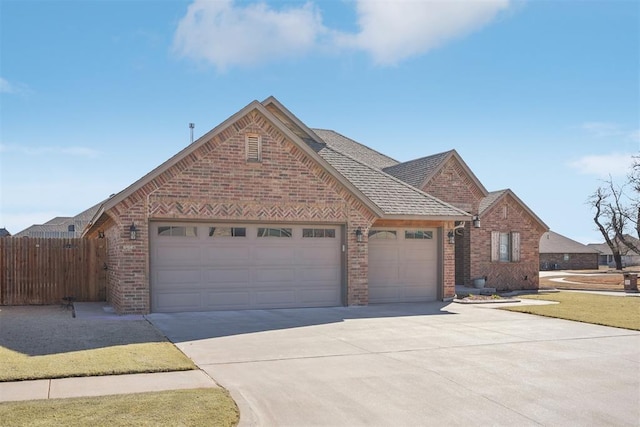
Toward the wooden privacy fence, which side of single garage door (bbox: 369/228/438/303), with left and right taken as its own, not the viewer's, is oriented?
right

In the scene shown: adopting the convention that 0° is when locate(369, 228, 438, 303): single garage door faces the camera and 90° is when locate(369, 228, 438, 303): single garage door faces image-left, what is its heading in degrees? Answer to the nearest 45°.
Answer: approximately 0°

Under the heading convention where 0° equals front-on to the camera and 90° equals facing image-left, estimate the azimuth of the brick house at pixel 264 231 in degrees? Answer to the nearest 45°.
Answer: approximately 0°

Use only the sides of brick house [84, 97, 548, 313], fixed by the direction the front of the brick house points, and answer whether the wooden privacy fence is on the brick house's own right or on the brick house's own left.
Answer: on the brick house's own right
